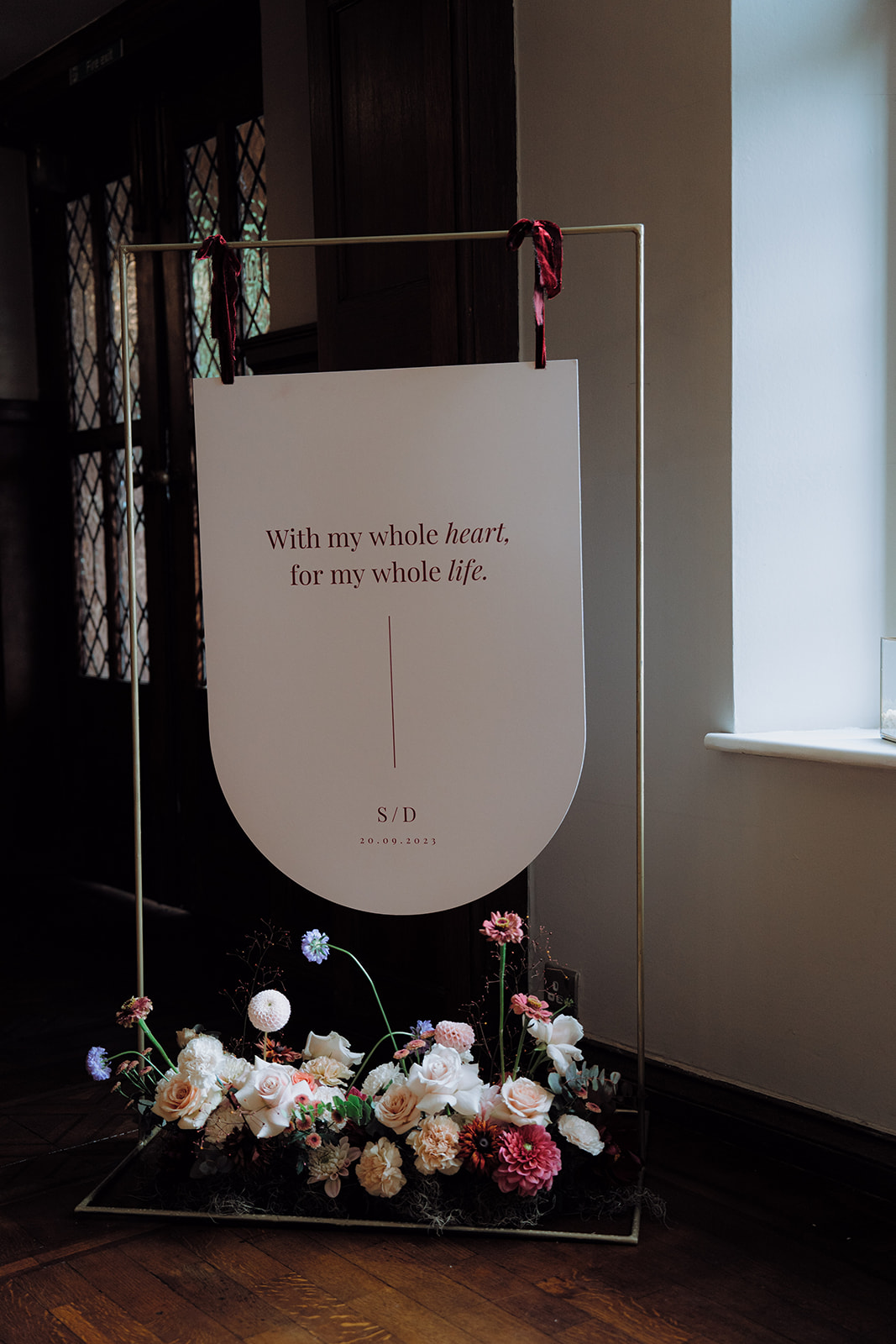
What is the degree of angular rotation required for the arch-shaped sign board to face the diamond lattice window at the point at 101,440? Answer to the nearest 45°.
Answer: approximately 135° to its right

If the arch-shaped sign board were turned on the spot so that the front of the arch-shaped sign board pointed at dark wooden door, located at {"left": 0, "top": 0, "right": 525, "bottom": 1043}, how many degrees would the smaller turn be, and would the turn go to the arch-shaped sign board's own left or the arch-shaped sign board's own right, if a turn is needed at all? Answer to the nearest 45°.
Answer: approximately 180°

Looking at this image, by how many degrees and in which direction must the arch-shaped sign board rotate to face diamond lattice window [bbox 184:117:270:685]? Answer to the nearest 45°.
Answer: approximately 180°

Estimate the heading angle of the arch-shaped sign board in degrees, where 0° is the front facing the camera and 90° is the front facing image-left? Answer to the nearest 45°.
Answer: approximately 0°
